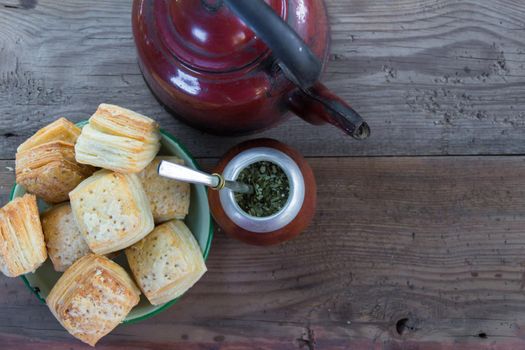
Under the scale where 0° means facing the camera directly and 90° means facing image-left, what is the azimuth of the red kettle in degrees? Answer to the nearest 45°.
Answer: approximately 315°
